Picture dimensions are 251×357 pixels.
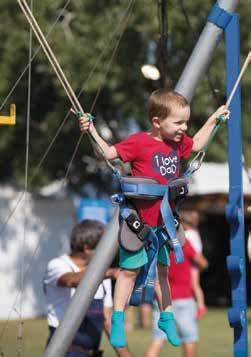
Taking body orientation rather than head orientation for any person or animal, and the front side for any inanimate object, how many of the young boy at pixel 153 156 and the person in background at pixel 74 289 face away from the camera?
0

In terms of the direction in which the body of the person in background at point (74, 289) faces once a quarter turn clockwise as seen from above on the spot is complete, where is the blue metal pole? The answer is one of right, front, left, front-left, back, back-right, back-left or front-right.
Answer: front-left

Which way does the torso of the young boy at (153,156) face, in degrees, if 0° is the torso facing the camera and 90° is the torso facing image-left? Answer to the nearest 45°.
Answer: approximately 315°

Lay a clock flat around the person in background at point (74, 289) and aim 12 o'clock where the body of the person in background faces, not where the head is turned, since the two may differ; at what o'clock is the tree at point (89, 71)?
The tree is roughly at 9 o'clock from the person in background.

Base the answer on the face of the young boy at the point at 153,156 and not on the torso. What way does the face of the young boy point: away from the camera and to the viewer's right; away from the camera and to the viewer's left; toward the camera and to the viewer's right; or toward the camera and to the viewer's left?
toward the camera and to the viewer's right

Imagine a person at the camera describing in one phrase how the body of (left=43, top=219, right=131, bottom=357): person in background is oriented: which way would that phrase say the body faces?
to the viewer's right

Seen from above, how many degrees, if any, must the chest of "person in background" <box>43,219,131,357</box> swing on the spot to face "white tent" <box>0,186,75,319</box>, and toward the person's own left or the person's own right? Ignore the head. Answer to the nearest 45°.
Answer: approximately 90° to the person's own left

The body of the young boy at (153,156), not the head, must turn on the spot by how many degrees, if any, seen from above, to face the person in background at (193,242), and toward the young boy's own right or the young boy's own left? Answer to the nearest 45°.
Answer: approximately 135° to the young boy's own left

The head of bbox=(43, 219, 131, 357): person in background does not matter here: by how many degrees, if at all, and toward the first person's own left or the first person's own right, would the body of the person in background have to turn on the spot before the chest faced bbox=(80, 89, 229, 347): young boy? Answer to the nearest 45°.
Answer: approximately 90° to the first person's own right
